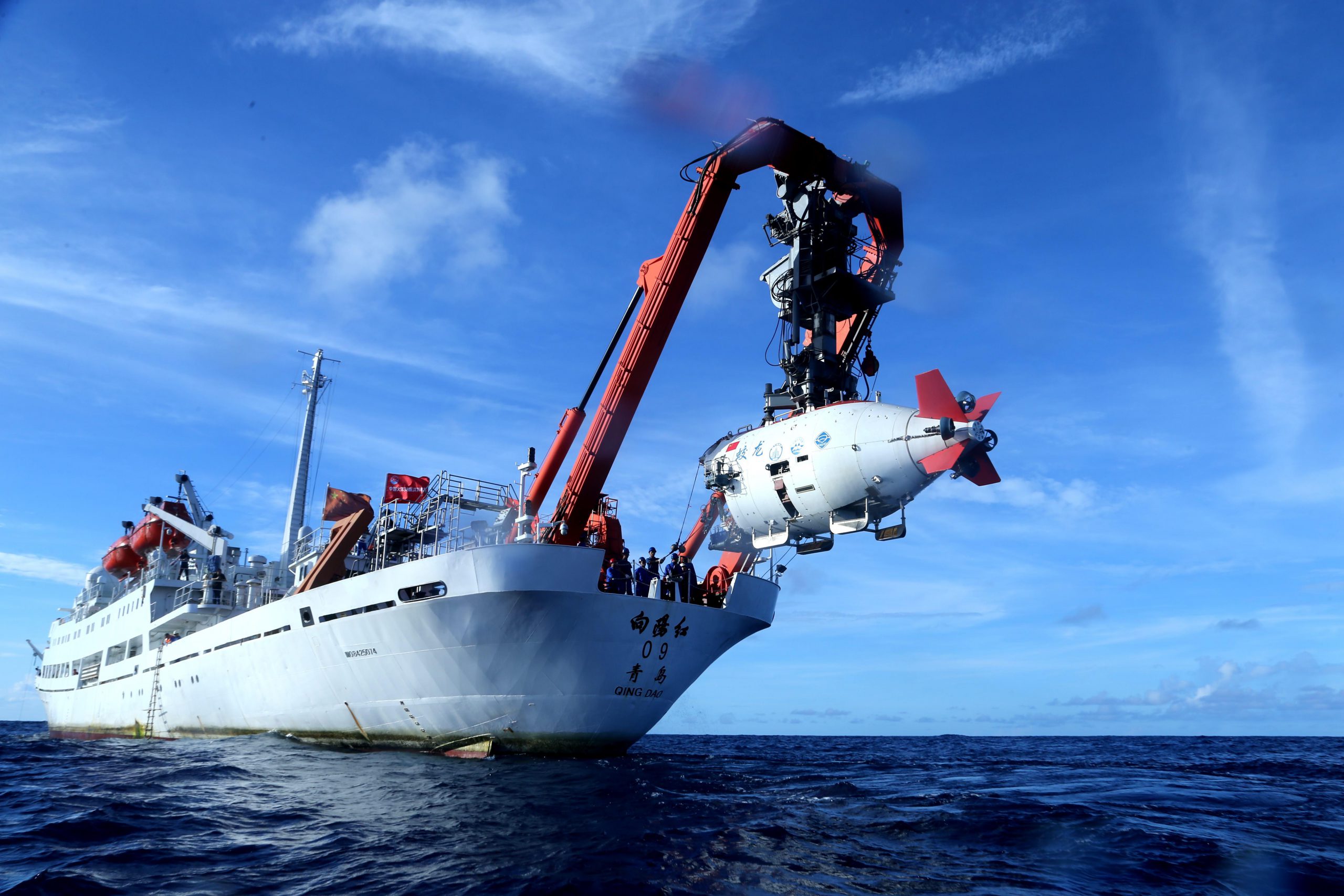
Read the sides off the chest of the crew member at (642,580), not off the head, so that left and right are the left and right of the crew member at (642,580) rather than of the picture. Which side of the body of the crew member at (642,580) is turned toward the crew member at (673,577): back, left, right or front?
left

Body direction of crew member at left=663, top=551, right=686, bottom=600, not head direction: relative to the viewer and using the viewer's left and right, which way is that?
facing the viewer and to the right of the viewer

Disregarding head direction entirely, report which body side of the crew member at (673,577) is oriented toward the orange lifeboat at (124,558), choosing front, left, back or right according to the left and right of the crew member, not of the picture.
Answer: back

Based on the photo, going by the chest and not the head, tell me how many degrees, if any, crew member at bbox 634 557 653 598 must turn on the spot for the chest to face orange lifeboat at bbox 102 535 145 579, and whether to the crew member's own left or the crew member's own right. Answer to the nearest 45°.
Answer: approximately 180°

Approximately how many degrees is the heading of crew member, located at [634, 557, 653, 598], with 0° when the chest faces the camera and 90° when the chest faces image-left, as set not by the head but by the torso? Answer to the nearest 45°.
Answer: approximately 315°

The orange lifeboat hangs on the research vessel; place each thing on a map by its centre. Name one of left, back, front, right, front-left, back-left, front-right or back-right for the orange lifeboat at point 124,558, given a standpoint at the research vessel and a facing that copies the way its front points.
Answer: front

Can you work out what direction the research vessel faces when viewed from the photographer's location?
facing away from the viewer and to the left of the viewer

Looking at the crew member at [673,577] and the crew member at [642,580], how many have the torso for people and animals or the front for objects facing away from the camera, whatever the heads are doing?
0
